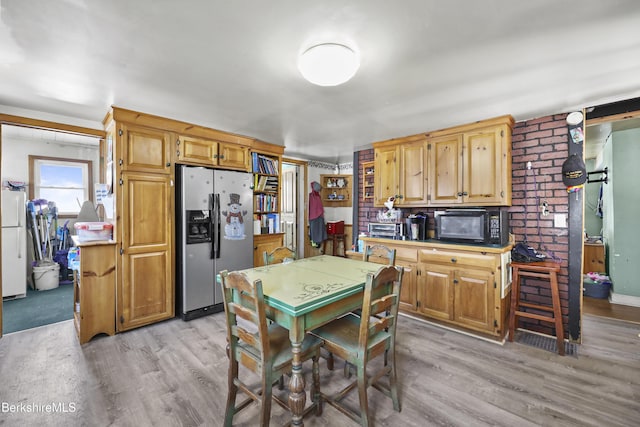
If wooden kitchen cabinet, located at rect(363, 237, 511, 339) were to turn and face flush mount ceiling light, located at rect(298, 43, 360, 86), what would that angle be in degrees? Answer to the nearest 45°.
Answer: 0° — it already faces it

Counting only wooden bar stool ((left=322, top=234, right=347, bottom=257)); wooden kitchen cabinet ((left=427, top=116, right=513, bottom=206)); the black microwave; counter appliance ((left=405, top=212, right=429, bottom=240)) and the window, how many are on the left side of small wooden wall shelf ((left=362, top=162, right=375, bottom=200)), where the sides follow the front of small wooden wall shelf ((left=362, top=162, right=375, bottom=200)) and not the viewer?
3

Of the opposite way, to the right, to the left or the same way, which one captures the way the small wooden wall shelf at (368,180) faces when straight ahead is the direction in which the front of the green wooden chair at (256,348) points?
the opposite way

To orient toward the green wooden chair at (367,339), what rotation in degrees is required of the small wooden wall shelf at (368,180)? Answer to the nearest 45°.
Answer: approximately 45° to its left

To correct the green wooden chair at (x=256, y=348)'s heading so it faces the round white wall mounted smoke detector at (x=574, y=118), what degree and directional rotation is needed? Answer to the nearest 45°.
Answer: approximately 45° to its right

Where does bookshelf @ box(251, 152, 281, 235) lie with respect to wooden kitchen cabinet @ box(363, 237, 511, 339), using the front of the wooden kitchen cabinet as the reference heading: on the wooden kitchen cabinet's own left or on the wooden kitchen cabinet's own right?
on the wooden kitchen cabinet's own right

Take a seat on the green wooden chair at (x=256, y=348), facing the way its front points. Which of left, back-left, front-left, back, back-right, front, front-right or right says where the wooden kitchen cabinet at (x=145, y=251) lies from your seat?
left

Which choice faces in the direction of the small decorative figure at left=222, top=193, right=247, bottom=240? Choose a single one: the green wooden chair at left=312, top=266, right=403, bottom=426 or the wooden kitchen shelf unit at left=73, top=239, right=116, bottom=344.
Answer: the green wooden chair

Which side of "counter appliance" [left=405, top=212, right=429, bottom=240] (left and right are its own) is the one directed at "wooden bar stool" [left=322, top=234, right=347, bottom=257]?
right

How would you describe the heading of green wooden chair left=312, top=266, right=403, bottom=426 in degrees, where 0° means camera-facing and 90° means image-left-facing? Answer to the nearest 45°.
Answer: approximately 135°

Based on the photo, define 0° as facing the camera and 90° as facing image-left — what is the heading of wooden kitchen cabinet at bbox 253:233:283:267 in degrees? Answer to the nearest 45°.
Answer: approximately 315°
